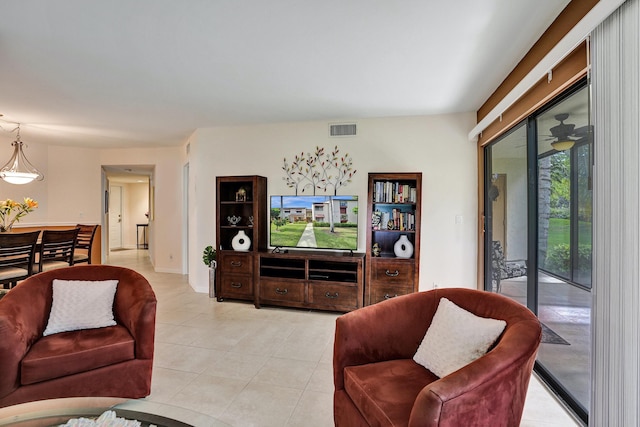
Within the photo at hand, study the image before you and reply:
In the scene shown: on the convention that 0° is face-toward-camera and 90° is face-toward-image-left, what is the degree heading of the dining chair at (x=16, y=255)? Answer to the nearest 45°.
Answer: approximately 135°

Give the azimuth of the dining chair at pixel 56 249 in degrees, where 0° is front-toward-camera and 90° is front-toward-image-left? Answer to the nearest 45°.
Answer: approximately 135°

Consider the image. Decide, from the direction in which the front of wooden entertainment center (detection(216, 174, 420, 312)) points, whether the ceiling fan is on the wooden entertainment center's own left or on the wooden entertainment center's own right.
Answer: on the wooden entertainment center's own left

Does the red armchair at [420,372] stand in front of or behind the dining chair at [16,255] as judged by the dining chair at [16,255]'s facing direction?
behind

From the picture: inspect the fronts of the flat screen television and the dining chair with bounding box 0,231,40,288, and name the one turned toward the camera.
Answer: the flat screen television

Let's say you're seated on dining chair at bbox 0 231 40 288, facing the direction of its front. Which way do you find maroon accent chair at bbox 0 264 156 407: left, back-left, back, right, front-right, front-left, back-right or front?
back-left

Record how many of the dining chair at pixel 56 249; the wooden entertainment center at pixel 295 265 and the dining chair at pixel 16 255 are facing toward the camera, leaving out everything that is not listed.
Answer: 1

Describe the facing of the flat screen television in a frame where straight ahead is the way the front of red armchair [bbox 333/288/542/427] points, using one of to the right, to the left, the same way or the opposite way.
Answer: to the left

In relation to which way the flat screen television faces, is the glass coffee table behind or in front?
in front

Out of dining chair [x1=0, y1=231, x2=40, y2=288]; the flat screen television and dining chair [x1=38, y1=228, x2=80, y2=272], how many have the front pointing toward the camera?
1

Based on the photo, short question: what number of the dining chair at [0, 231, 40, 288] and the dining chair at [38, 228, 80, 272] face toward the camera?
0

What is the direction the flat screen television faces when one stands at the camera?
facing the viewer
